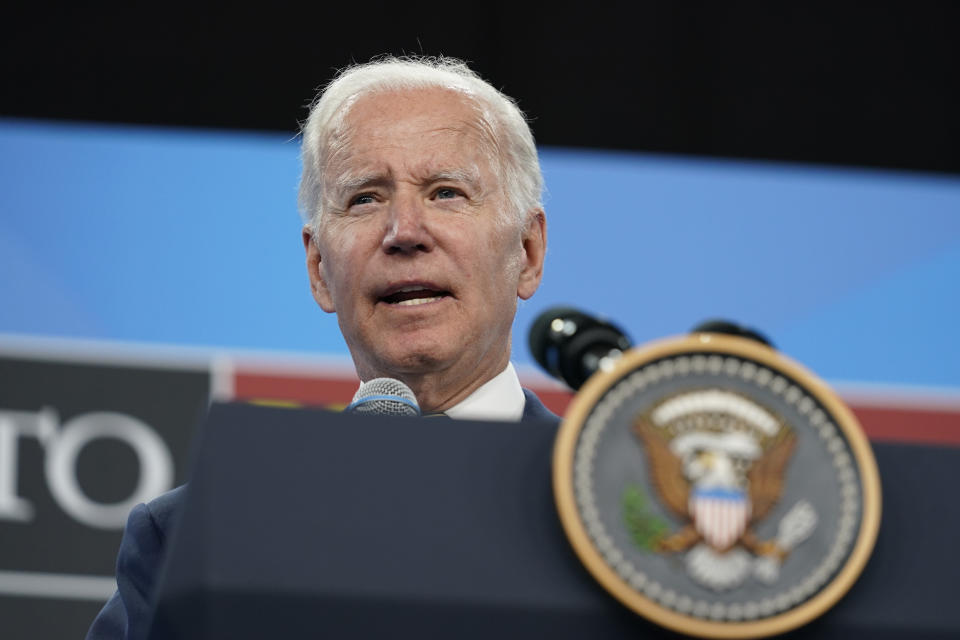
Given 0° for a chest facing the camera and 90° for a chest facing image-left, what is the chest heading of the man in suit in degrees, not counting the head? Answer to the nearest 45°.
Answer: approximately 0°

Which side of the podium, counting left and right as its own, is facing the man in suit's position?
back

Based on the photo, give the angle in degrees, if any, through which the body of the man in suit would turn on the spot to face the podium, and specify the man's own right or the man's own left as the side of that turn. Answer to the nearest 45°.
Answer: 0° — they already face it

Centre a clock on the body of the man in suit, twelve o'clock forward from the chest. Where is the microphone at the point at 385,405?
The microphone is roughly at 12 o'clock from the man in suit.

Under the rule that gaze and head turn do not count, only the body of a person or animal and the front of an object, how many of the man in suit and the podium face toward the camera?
2
